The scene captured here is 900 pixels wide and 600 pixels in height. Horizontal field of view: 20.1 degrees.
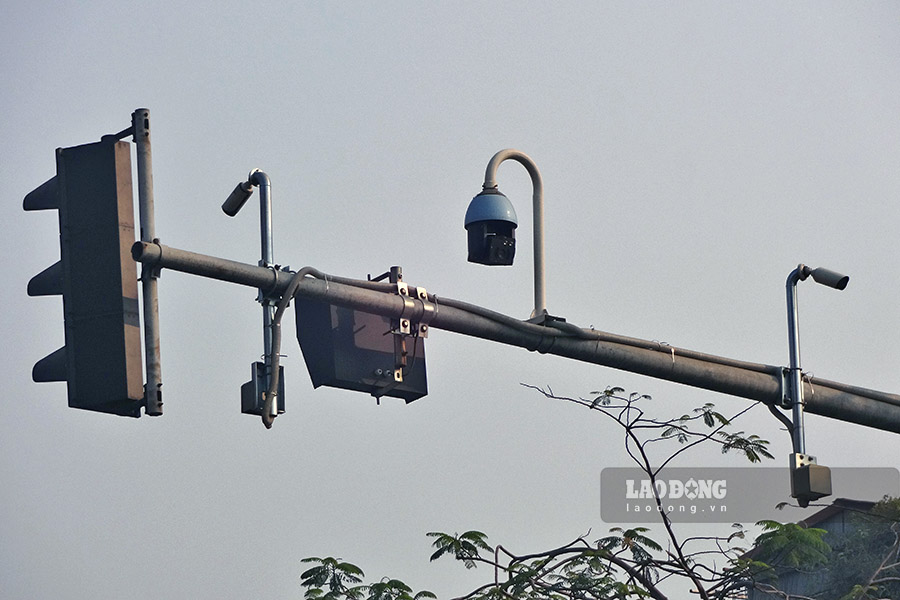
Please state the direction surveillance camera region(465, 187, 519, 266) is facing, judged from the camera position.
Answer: facing the viewer and to the right of the viewer

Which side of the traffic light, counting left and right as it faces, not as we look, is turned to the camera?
left

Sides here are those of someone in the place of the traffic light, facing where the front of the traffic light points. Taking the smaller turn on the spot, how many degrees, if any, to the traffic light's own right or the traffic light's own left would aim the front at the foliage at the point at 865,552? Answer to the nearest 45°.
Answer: approximately 135° to the traffic light's own right

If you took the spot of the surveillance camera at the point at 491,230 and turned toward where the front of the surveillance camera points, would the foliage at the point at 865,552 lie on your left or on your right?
on your left

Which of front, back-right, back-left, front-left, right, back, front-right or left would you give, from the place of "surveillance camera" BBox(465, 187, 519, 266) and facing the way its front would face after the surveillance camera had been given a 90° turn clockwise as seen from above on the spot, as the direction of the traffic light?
front
